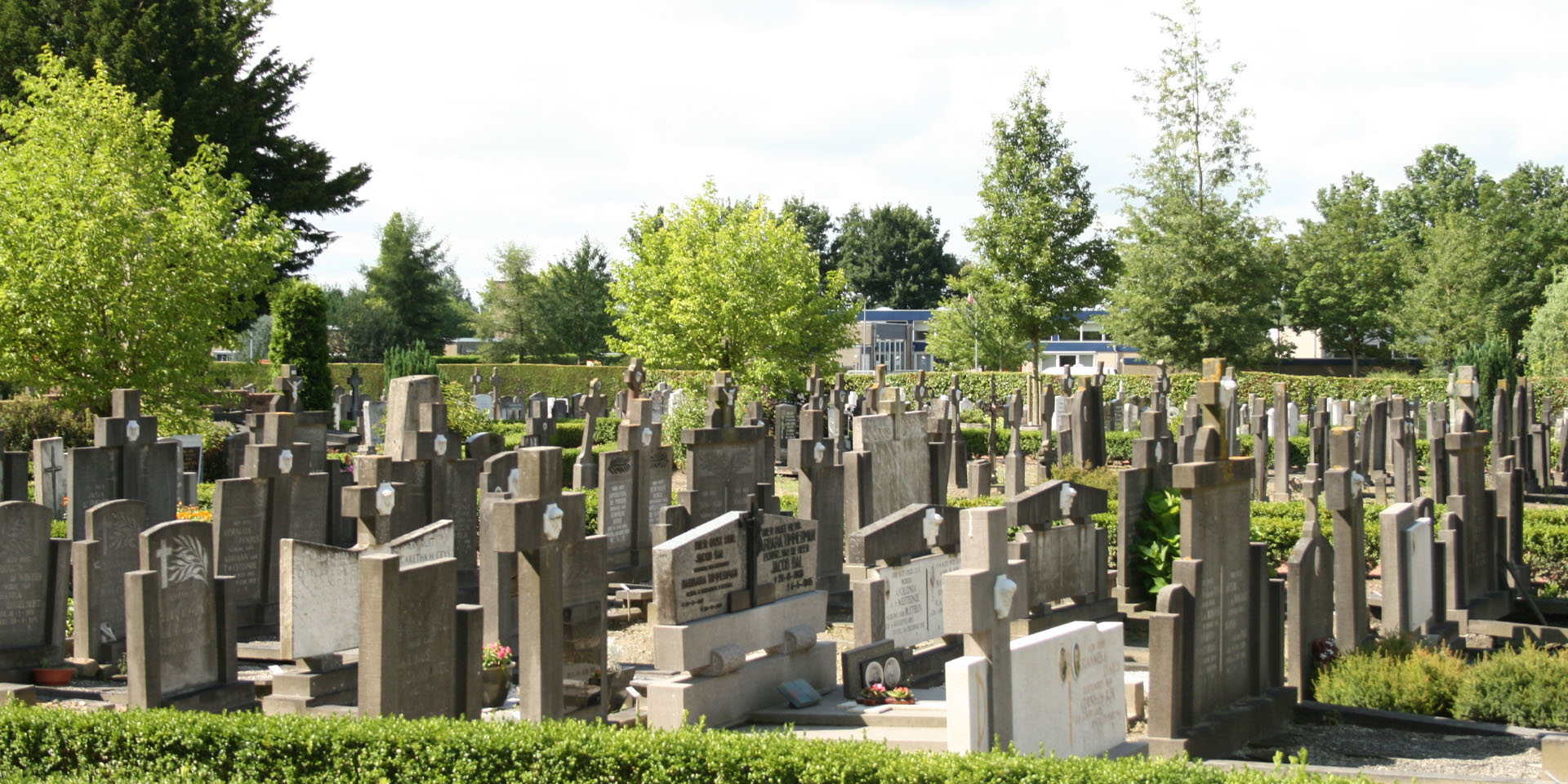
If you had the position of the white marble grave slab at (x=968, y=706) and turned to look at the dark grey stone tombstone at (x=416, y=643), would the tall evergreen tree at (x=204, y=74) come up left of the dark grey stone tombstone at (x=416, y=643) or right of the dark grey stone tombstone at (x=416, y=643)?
right

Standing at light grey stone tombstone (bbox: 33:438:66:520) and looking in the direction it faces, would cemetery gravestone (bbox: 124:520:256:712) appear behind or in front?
in front

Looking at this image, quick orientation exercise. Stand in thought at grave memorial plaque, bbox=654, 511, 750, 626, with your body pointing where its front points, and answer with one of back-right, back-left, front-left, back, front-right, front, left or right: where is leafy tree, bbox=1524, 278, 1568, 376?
left

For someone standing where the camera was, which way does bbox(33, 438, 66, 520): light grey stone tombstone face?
facing the viewer and to the right of the viewer

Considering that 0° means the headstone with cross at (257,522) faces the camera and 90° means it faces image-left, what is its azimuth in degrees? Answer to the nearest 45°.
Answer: approximately 315°

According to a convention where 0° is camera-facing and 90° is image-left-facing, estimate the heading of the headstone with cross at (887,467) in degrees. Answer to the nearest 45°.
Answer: approximately 315°

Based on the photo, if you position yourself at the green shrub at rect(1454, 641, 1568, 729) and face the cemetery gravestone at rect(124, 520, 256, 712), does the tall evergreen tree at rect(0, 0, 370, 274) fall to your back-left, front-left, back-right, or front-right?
front-right

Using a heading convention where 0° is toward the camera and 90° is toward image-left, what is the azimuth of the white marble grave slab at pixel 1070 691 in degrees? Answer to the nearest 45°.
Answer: approximately 315°

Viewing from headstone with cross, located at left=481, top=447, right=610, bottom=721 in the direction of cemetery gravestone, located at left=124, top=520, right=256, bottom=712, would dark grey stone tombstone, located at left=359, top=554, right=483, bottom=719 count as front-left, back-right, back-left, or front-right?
front-left

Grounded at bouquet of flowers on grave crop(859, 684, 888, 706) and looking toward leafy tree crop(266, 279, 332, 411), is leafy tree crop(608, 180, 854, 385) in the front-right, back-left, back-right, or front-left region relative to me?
front-right

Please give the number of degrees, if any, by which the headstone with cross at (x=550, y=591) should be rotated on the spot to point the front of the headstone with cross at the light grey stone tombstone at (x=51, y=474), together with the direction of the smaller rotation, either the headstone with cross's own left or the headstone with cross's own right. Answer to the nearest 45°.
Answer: approximately 180°

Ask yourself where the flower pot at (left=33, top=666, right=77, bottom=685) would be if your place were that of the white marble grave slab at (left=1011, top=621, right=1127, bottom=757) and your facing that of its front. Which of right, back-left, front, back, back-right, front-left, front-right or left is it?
back-right

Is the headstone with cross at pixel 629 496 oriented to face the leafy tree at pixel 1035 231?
no

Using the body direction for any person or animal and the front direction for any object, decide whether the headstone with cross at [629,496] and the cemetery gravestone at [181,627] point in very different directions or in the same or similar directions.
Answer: same or similar directions

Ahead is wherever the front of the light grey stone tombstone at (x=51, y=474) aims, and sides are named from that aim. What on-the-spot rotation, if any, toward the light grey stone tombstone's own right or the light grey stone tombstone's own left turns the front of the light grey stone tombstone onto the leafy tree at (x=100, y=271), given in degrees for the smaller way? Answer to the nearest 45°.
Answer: approximately 135° to the light grey stone tombstone's own left

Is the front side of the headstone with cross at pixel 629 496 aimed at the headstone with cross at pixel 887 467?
no

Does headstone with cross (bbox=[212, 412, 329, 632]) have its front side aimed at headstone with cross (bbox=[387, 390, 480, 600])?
no

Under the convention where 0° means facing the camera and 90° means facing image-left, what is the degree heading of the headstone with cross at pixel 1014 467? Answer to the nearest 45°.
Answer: approximately 315°

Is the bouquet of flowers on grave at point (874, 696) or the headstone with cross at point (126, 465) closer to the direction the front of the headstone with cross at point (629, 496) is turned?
the bouquet of flowers on grave

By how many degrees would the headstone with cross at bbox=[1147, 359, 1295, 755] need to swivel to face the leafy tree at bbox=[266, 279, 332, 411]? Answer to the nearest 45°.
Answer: approximately 180°

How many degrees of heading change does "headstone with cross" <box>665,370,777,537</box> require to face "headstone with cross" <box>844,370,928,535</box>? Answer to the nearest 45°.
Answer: approximately 45° to its left

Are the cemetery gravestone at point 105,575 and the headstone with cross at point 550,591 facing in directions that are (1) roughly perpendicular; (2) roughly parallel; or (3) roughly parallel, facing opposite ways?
roughly parallel
